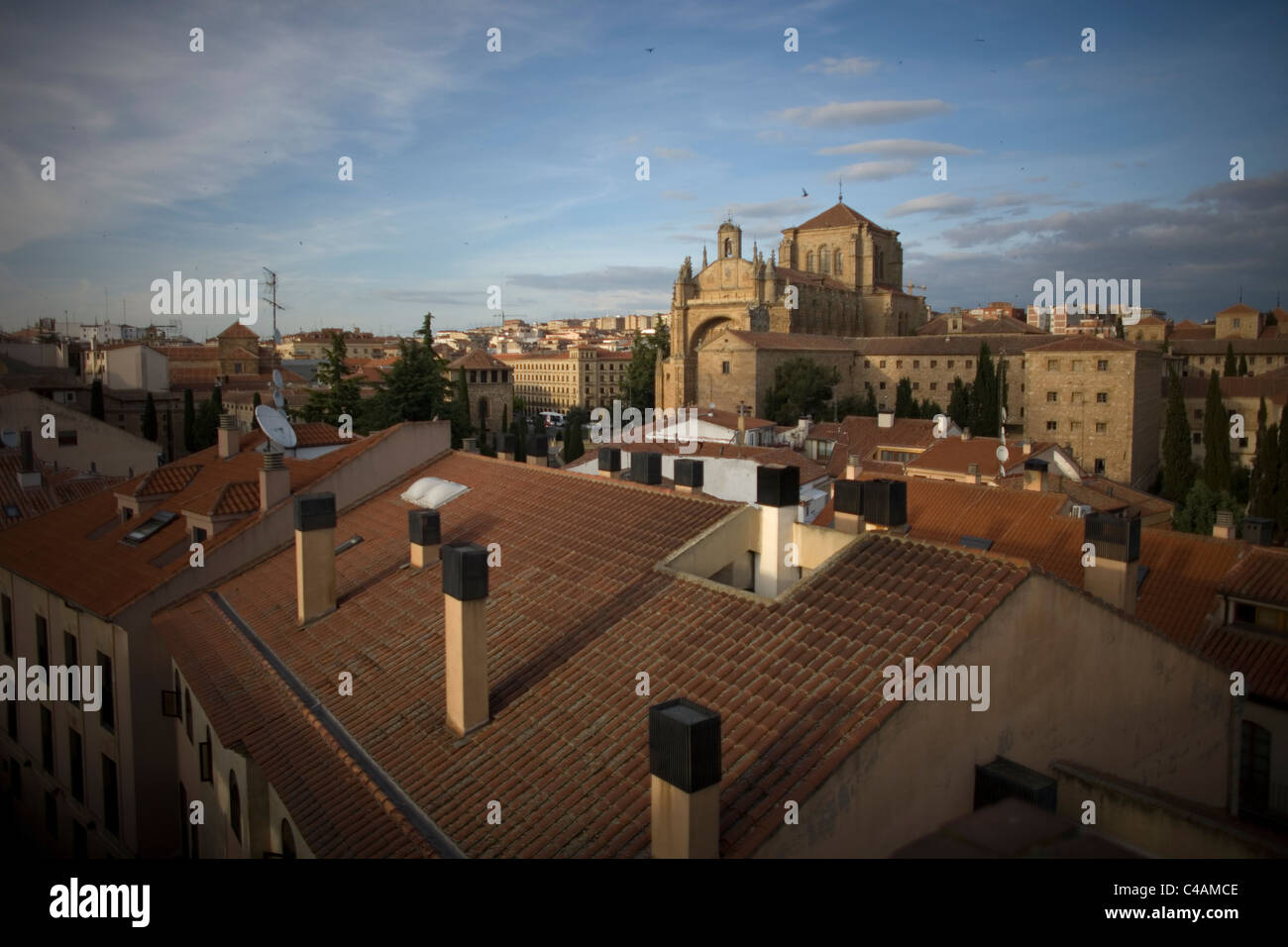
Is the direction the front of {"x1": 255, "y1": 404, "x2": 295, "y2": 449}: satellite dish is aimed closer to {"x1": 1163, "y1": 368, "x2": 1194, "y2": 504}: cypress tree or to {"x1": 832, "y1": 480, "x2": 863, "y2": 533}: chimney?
the chimney

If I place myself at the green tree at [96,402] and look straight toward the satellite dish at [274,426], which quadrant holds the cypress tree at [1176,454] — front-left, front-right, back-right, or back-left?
front-left

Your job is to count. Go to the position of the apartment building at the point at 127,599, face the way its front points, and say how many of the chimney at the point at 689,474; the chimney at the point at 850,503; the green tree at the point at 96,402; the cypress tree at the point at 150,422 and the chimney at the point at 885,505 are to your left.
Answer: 3

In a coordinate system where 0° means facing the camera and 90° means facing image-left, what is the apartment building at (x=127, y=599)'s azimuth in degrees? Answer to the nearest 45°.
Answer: approximately 45°

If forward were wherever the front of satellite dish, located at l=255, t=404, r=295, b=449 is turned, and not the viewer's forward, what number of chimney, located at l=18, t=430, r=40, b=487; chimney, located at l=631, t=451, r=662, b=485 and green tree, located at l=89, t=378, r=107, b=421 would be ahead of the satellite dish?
1

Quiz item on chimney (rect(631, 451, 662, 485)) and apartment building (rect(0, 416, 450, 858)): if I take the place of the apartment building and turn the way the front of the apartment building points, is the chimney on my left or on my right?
on my left

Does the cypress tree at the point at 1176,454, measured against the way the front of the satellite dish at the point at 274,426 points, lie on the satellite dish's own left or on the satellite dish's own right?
on the satellite dish's own left

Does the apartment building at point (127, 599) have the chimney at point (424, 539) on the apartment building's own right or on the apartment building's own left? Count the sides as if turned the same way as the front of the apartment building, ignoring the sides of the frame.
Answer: on the apartment building's own left

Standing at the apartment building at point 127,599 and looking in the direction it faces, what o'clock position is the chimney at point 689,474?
The chimney is roughly at 9 o'clock from the apartment building.

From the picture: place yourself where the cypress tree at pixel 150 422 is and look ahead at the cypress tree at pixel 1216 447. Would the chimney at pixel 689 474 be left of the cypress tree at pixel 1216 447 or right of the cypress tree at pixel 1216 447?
right

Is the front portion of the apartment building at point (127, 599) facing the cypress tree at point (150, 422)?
no

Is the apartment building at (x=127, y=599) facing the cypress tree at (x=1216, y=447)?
no

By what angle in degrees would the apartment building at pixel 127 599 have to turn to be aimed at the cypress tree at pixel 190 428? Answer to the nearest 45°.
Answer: approximately 135° to its right
